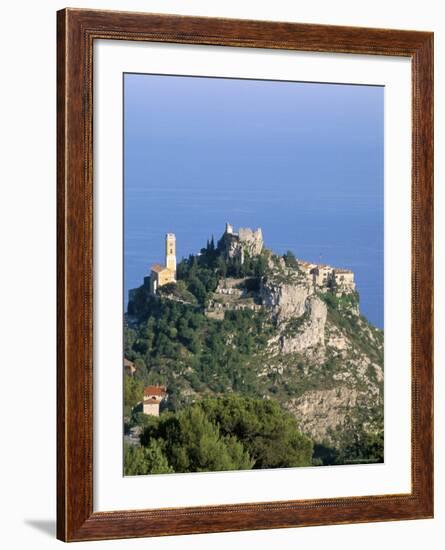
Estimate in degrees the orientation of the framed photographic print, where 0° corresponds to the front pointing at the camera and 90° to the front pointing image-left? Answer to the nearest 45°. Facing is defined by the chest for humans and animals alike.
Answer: approximately 315°
